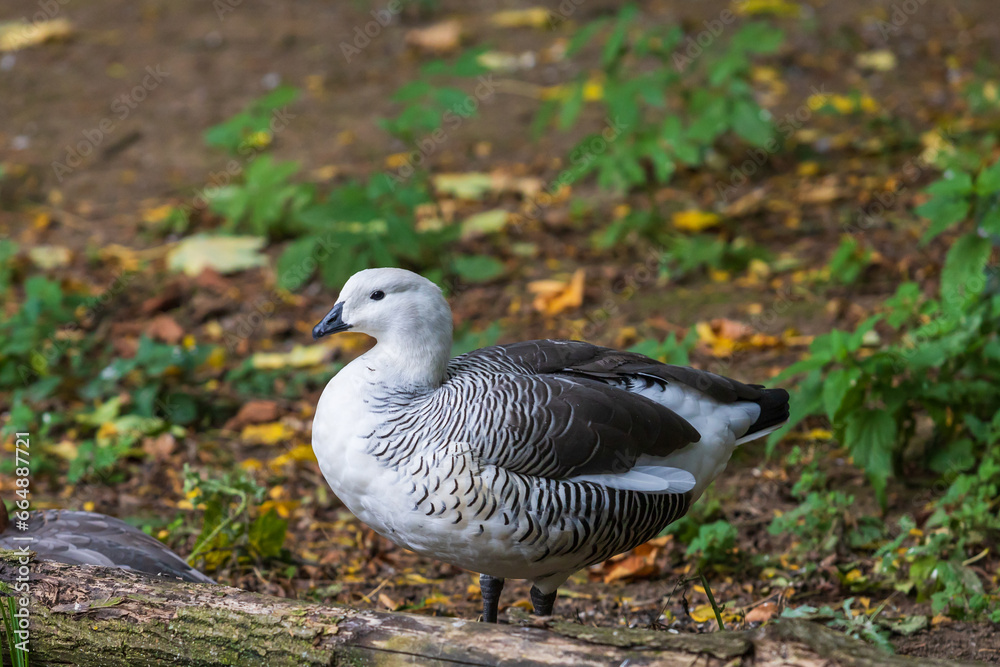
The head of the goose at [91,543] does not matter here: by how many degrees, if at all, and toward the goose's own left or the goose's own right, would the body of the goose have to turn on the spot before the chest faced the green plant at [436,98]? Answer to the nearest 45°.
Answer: approximately 135° to the goose's own right

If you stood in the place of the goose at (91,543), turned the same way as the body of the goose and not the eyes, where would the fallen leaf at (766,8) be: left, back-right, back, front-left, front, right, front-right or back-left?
back-right

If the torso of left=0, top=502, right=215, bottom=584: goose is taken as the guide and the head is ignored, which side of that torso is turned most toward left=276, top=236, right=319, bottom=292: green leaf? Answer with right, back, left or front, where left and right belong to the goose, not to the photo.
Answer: right

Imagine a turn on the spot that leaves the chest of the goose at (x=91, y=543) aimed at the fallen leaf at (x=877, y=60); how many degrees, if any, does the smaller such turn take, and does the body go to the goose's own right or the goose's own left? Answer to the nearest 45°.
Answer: approximately 135° to the goose's own right

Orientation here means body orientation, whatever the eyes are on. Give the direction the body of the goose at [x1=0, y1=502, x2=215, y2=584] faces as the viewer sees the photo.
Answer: to the viewer's left

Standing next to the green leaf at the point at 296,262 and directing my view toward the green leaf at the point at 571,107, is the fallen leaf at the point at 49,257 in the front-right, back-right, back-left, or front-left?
back-left

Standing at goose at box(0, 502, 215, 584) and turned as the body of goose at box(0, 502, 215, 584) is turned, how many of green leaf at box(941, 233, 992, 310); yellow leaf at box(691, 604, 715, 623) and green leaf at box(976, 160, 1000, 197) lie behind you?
3

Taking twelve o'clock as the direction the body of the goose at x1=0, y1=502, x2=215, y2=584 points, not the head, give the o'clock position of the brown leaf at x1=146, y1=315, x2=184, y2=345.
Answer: The brown leaf is roughly at 3 o'clock from the goose.

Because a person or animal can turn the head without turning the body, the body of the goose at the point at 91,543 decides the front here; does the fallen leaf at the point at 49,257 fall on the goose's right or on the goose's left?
on the goose's right

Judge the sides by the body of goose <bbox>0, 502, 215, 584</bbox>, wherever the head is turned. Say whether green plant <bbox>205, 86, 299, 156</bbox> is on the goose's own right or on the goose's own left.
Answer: on the goose's own right
